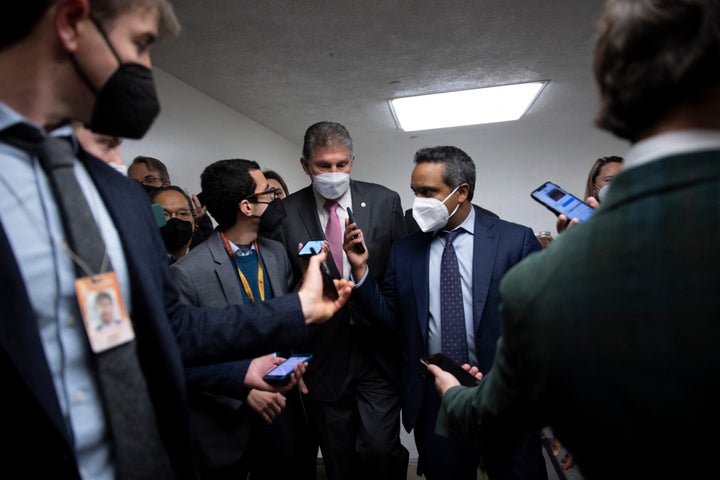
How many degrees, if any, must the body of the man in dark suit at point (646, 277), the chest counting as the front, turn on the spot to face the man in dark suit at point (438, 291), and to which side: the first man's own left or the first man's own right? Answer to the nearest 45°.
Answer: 0° — they already face them

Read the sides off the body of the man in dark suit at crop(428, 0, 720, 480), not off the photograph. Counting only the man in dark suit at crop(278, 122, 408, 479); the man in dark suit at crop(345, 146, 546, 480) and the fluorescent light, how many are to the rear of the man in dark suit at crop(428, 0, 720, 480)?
0

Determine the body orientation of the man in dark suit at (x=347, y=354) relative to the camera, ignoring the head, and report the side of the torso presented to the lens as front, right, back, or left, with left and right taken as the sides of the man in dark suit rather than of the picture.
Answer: front

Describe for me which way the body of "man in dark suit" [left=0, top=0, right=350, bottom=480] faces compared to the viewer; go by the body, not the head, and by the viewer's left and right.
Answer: facing the viewer and to the right of the viewer

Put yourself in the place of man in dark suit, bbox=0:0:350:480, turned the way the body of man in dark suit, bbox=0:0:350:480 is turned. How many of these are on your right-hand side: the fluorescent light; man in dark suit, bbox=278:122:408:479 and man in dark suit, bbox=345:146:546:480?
0

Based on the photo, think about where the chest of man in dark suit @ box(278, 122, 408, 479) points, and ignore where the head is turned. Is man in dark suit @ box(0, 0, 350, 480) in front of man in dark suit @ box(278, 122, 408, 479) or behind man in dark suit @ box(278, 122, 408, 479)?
in front

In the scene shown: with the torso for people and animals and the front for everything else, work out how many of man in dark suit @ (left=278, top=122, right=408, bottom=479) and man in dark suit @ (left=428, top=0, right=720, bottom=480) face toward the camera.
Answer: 1

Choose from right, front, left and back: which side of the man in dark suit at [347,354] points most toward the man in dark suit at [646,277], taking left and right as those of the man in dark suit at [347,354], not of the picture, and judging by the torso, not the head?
front

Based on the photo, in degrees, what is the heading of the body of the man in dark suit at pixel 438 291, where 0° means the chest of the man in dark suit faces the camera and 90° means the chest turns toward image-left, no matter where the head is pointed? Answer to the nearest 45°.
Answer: approximately 45°

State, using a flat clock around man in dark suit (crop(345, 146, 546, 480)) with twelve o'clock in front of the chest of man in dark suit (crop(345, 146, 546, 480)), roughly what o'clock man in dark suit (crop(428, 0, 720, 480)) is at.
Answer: man in dark suit (crop(428, 0, 720, 480)) is roughly at 10 o'clock from man in dark suit (crop(345, 146, 546, 480)).

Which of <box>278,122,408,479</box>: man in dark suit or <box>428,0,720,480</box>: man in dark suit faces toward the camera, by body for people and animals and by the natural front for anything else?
<box>278,122,408,479</box>: man in dark suit

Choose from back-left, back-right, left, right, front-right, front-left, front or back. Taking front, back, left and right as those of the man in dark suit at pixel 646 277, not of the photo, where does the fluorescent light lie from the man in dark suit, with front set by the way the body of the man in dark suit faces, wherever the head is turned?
front-right

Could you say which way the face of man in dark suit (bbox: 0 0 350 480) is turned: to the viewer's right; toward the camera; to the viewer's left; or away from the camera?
to the viewer's right

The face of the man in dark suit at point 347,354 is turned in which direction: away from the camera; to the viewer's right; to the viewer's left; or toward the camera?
toward the camera

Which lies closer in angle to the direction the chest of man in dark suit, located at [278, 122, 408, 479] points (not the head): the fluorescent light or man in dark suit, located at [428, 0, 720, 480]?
the man in dark suit

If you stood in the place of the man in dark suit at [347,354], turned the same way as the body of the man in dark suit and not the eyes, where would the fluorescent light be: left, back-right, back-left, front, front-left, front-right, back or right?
back-left

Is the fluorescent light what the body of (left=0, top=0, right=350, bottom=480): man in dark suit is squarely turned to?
no

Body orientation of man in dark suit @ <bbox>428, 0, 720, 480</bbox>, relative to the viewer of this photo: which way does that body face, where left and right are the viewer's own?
facing away from the viewer and to the left of the viewer

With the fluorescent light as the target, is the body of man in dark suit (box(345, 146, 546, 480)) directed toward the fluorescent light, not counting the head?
no

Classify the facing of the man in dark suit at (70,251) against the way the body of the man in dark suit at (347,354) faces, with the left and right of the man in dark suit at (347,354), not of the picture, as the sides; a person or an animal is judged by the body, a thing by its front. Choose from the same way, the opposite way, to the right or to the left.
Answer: to the left

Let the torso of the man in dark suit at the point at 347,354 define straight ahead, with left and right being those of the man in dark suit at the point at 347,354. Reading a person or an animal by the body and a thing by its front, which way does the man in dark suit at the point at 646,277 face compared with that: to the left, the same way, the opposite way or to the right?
the opposite way
